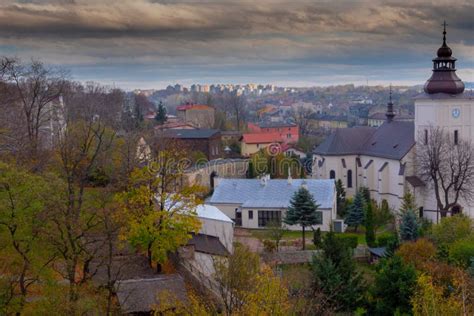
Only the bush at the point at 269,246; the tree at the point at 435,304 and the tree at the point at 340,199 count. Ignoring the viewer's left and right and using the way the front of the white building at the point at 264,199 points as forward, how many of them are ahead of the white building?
2

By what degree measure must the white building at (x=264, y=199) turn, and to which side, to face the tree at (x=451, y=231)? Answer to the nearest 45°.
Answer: approximately 45° to its left

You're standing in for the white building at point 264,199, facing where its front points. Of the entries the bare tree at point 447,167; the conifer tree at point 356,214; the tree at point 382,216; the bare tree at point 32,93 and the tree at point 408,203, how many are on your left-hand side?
4

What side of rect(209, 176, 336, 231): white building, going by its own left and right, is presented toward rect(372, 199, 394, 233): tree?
left

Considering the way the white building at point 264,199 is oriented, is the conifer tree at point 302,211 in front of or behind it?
in front

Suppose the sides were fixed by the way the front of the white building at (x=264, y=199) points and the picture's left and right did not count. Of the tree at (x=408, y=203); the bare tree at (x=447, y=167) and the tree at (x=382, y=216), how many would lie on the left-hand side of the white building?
3

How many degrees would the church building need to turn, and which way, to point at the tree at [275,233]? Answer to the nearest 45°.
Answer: approximately 90° to its right

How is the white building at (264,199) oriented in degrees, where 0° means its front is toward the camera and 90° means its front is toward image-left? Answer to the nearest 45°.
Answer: approximately 0°

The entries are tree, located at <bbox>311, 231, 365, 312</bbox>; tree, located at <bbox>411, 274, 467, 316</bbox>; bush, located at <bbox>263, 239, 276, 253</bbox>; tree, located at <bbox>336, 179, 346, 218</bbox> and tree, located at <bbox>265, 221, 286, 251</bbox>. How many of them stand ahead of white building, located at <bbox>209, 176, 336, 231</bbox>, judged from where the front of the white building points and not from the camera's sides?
4

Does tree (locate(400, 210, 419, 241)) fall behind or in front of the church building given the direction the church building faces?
in front

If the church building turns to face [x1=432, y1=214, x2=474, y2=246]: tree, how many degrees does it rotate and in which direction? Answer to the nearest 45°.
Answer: approximately 45° to its right

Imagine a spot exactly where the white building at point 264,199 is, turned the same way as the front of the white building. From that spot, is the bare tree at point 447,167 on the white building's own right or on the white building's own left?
on the white building's own left

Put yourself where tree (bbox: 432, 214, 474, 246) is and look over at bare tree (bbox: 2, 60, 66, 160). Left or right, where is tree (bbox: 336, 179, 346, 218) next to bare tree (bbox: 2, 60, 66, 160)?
right
